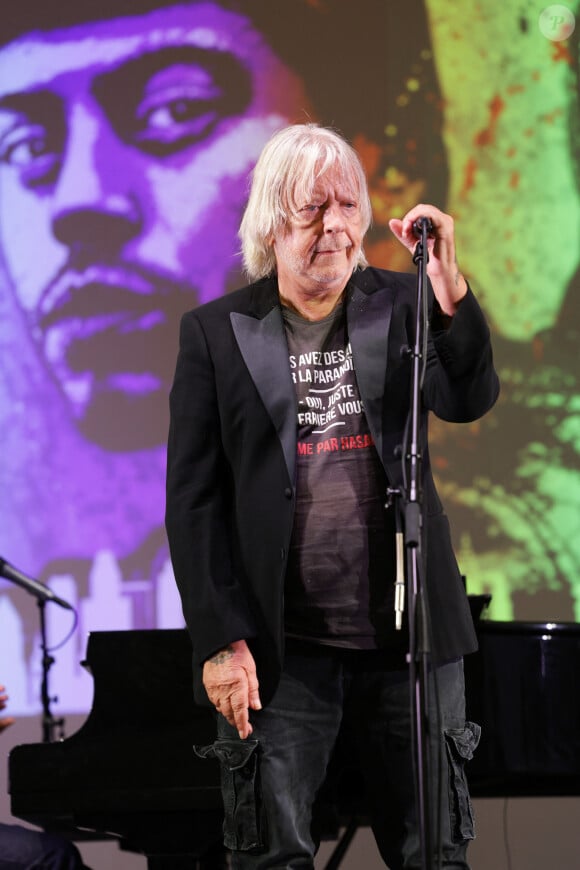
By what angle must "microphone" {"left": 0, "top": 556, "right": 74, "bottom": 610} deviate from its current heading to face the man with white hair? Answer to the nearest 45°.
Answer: approximately 90° to its left

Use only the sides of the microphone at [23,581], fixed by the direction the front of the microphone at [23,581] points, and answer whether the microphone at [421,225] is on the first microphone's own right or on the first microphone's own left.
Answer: on the first microphone's own left

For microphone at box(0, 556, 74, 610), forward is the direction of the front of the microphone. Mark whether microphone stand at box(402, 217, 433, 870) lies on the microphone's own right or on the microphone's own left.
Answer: on the microphone's own left

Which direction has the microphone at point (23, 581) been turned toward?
to the viewer's left
